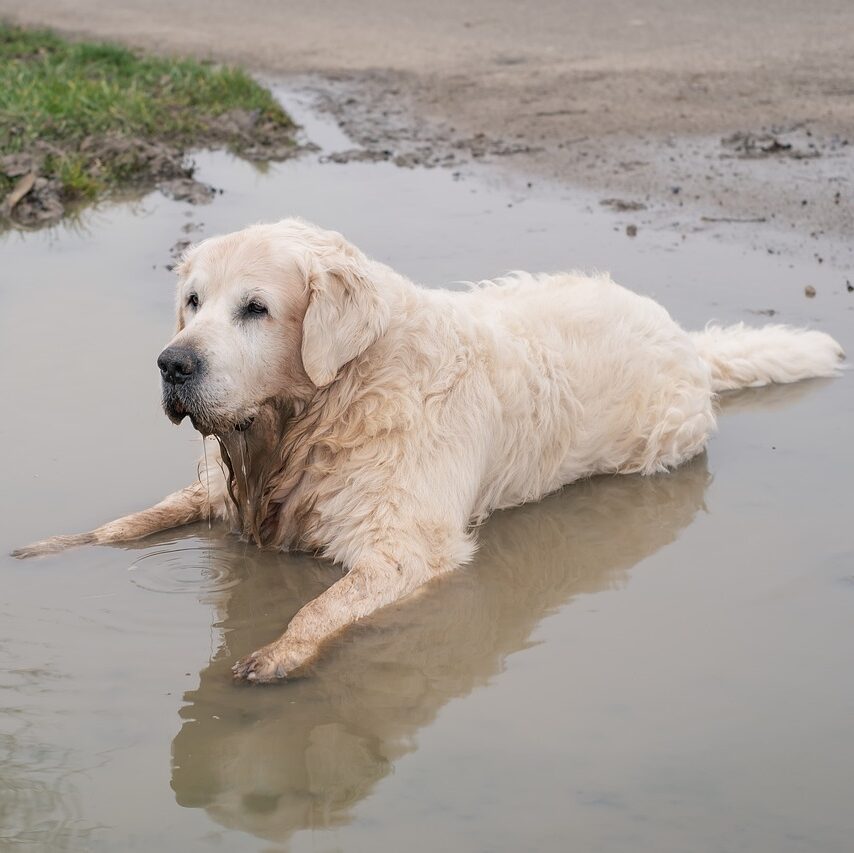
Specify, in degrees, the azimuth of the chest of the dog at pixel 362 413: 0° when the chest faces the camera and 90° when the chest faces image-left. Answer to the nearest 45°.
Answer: approximately 45°
